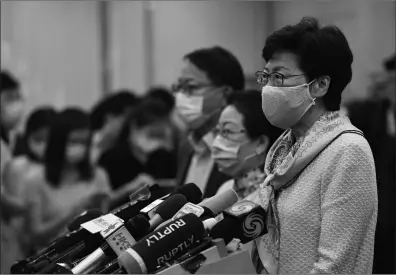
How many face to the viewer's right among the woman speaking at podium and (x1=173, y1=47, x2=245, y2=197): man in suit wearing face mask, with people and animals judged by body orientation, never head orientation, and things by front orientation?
0

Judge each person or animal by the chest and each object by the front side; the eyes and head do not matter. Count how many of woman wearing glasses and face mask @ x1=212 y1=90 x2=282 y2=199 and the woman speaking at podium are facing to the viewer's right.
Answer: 0

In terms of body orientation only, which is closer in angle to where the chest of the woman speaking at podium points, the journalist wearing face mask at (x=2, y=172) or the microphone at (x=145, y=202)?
the microphone

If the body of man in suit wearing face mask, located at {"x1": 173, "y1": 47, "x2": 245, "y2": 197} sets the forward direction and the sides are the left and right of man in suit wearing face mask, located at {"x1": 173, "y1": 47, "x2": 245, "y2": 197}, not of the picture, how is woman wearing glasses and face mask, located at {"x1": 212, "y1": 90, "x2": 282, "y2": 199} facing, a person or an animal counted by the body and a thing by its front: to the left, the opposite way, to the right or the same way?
the same way

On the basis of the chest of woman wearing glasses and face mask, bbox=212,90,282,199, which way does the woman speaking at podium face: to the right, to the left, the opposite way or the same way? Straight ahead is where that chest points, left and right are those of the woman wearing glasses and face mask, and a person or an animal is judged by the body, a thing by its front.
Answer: the same way

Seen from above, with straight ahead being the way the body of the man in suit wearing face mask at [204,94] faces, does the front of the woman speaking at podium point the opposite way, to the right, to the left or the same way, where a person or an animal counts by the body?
the same way

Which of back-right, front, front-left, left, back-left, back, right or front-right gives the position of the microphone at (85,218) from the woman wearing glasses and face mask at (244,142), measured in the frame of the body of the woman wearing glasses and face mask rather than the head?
front

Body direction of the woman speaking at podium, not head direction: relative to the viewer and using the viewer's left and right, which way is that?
facing the viewer and to the left of the viewer

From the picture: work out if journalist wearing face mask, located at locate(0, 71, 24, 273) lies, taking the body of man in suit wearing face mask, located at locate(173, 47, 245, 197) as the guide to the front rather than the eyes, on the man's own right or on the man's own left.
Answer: on the man's own right

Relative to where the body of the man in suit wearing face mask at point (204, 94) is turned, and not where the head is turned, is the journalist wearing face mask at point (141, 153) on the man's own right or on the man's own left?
on the man's own right
